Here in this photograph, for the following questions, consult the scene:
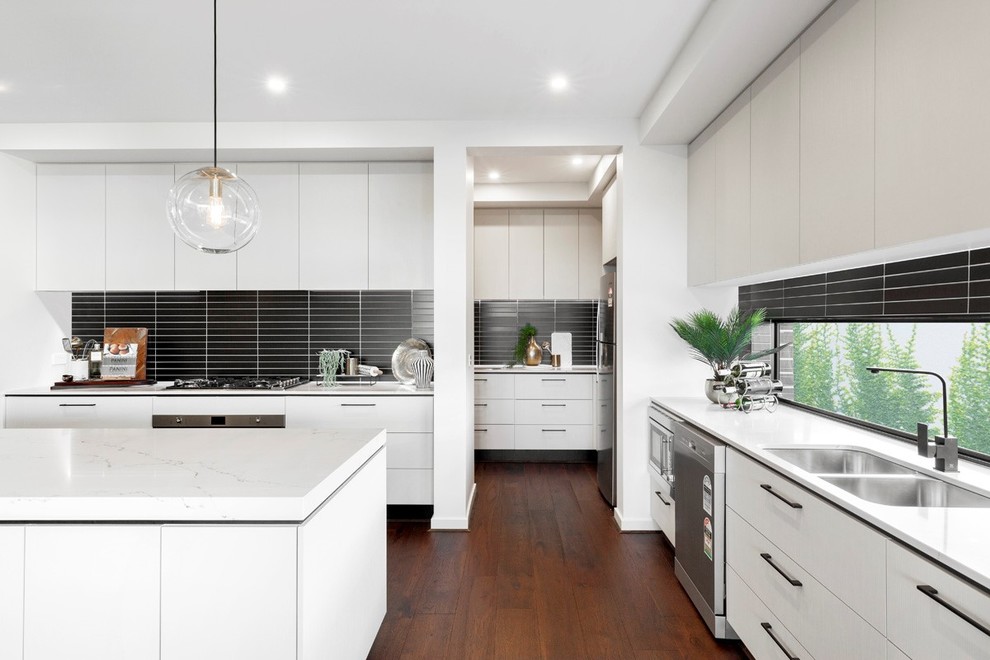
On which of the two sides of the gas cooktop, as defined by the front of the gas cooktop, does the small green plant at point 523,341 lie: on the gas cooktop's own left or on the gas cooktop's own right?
on the gas cooktop's own left

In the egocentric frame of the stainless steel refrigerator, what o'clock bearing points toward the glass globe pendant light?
The glass globe pendant light is roughly at 10 o'clock from the stainless steel refrigerator.

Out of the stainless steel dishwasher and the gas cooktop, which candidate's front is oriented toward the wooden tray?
the stainless steel dishwasher

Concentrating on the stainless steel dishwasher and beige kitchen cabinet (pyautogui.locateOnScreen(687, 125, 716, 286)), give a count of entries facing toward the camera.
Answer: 0

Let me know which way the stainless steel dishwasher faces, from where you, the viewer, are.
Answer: facing to the left of the viewer

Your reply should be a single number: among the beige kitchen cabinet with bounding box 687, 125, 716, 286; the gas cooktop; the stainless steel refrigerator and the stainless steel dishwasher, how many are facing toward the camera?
1

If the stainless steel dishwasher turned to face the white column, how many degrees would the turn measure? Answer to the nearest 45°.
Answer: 0° — it already faces it

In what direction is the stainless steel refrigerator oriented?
to the viewer's left

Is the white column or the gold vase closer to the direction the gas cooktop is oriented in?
the white column

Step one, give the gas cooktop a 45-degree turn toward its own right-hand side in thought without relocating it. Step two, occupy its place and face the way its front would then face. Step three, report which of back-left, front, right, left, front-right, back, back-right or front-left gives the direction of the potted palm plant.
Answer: left

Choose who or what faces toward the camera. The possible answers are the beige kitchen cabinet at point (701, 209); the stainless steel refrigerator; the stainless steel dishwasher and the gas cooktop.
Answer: the gas cooktop

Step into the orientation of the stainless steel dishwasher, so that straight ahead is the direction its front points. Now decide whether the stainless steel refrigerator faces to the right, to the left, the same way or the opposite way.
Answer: the same way

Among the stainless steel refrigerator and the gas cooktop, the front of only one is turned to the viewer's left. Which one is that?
the stainless steel refrigerator

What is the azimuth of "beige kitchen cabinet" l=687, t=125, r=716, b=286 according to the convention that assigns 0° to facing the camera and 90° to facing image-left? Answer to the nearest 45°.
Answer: approximately 90°

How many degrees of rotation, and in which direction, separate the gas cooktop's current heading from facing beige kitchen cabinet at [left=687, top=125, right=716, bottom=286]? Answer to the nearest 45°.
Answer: approximately 45° to its left

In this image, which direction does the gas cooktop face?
toward the camera

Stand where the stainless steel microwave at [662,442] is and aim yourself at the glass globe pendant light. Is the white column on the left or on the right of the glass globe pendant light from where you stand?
right
